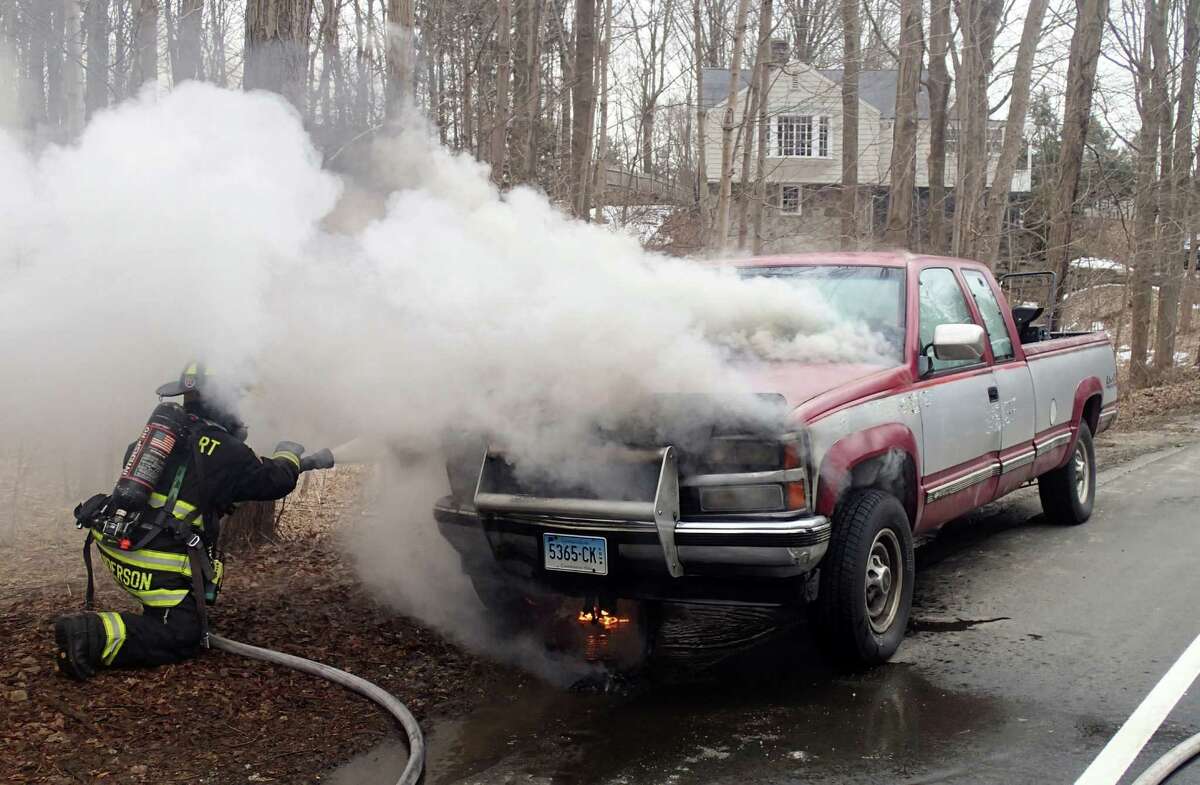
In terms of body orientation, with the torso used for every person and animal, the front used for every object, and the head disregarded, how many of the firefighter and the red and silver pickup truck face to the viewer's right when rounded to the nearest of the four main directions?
1

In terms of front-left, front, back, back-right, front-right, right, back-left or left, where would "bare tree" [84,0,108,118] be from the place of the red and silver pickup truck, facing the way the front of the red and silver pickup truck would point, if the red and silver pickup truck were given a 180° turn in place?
left

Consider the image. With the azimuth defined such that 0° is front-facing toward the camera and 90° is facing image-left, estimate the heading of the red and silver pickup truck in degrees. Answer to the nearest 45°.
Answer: approximately 45°

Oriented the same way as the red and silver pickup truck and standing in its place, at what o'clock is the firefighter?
The firefighter is roughly at 1 o'clock from the red and silver pickup truck.

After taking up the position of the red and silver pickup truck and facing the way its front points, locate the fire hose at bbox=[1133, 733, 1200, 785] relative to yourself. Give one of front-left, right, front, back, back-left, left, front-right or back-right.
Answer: left

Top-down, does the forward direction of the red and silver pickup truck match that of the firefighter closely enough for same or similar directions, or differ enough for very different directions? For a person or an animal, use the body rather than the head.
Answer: very different directions

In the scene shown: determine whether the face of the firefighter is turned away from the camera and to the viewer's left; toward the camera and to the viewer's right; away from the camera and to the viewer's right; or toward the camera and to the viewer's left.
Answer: away from the camera and to the viewer's right

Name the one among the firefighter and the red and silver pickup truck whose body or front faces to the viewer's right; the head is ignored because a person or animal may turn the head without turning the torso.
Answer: the firefighter

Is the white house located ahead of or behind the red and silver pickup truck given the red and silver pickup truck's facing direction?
behind

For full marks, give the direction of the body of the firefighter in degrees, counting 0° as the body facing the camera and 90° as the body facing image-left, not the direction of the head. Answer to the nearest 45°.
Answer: approximately 270°

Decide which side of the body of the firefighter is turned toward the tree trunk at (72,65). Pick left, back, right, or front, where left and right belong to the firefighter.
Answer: left

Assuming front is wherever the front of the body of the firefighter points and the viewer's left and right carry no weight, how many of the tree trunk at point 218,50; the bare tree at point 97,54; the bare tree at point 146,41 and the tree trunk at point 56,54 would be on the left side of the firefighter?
4

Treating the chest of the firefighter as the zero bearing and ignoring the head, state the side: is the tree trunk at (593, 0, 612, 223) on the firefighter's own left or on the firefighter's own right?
on the firefighter's own left

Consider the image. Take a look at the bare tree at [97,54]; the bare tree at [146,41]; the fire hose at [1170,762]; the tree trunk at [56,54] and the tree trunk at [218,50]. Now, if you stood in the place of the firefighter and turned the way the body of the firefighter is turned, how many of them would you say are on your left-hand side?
4

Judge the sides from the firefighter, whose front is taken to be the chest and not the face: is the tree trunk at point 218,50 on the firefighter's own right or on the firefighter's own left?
on the firefighter's own left

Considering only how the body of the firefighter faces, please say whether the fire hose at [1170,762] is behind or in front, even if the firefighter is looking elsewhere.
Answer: in front
